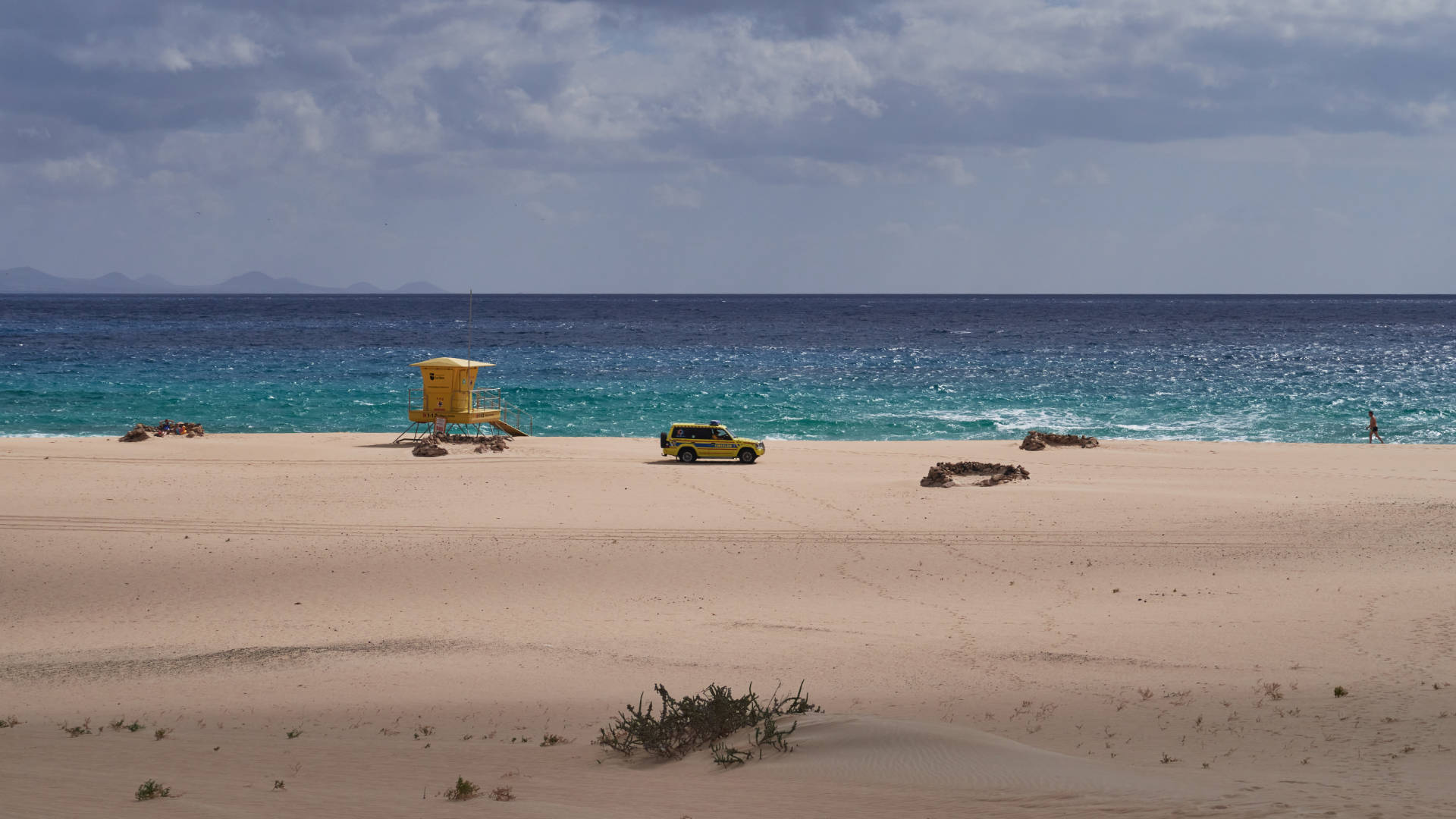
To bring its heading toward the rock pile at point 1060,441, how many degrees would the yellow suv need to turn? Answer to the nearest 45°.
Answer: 0° — it already faces it

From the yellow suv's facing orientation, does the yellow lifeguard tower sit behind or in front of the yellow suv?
behind

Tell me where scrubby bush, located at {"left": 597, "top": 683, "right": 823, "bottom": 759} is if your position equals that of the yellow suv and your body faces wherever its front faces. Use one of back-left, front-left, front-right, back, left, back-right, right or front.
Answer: right

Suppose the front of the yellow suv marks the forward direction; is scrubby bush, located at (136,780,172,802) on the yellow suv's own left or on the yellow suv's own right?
on the yellow suv's own right

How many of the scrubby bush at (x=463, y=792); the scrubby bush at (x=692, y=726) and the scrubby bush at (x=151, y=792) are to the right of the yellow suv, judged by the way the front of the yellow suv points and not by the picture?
3

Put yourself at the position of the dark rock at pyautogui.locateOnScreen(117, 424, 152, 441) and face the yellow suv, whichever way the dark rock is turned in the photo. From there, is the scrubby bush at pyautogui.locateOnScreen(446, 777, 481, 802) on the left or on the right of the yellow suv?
right

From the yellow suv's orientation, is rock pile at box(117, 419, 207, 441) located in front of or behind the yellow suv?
behind

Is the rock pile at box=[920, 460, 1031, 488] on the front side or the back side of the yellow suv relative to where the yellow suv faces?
on the front side

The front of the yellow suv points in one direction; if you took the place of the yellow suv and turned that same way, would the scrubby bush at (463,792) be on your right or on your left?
on your right

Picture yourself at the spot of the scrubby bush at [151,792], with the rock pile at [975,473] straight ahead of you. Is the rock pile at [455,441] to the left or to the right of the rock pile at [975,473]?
left

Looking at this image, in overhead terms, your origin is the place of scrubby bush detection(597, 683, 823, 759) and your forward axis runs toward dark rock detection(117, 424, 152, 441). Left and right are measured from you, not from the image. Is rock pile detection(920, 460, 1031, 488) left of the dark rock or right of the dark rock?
right

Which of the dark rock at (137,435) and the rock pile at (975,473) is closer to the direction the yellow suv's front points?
the rock pile

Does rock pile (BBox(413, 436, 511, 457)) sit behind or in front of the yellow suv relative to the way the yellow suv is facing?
behind

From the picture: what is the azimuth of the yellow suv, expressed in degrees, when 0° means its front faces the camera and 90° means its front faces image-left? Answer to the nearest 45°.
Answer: approximately 270°

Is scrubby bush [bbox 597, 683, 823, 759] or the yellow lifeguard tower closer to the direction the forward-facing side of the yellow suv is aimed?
the scrubby bush
